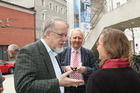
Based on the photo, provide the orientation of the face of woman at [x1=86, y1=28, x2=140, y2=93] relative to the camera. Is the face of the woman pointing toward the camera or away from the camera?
away from the camera

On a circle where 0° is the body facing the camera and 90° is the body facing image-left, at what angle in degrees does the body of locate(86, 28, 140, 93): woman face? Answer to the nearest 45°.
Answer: approximately 135°

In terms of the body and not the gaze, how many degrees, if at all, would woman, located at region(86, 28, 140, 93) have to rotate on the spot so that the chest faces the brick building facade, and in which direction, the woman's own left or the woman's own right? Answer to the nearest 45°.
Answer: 0° — they already face it
